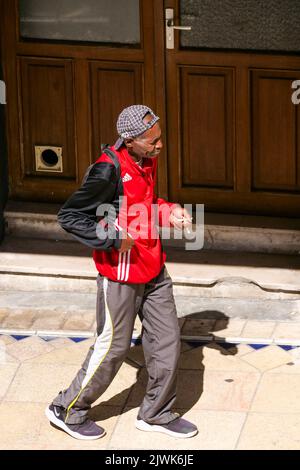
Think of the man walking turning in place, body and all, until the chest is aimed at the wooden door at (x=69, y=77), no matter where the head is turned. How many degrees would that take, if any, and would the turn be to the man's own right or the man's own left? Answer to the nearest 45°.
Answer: approximately 135° to the man's own left

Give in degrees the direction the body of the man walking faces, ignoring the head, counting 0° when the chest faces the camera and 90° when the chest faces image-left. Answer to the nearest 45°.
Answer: approximately 315°

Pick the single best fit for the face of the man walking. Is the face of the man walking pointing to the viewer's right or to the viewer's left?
to the viewer's right

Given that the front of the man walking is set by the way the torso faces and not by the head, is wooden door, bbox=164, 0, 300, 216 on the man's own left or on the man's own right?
on the man's own left
